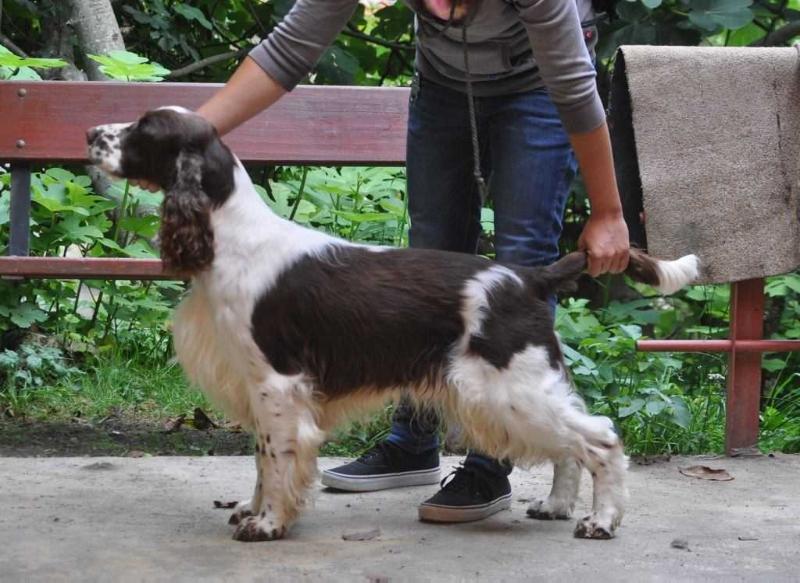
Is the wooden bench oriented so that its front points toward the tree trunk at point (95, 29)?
no

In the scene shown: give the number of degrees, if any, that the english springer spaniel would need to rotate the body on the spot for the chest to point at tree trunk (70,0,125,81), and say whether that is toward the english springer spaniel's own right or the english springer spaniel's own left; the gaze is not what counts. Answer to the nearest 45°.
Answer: approximately 45° to the english springer spaniel's own right

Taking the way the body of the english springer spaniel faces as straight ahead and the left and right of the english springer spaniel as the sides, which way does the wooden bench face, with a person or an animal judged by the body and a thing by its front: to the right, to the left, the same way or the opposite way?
to the left

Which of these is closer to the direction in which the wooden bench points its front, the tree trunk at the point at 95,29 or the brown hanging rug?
the brown hanging rug

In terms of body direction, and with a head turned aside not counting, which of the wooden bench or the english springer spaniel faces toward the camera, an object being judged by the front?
the wooden bench

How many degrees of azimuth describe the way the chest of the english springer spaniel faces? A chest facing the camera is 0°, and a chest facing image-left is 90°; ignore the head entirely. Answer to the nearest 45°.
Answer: approximately 90°

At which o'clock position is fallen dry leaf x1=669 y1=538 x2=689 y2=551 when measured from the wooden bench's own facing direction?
The fallen dry leaf is roughly at 11 o'clock from the wooden bench.

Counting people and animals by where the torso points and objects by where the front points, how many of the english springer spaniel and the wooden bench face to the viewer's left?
1

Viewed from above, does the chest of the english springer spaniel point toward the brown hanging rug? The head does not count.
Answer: no

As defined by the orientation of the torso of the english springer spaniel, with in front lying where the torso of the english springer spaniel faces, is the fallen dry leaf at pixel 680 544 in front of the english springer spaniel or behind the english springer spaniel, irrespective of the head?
behind

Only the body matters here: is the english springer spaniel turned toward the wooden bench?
no

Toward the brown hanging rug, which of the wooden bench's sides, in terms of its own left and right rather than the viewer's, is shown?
left

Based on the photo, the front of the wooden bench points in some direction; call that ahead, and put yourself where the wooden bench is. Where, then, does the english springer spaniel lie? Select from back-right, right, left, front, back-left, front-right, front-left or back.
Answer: front

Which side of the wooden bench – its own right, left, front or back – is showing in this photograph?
front

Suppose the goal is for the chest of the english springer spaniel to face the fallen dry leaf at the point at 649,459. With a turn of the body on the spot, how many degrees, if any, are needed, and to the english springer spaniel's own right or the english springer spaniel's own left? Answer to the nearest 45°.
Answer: approximately 135° to the english springer spaniel's own right
